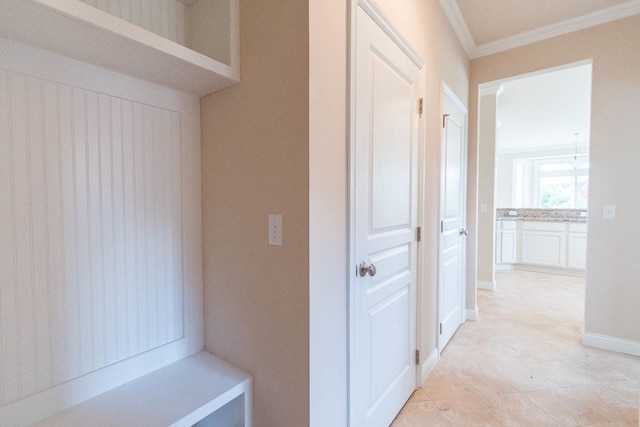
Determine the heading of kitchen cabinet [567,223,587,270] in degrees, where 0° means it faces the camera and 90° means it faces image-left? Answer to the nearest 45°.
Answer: approximately 0°

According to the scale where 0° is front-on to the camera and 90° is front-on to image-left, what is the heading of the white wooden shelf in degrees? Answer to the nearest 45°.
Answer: approximately 315°

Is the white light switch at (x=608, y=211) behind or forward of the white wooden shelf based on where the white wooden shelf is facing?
forward

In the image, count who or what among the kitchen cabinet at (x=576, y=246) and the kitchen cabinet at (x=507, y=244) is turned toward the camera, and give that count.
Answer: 2
